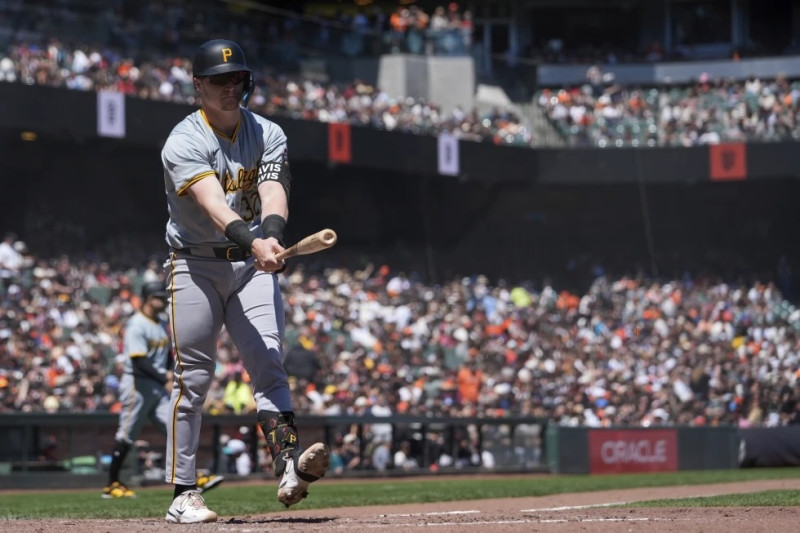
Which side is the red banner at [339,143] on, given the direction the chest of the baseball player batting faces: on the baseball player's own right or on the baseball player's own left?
on the baseball player's own left

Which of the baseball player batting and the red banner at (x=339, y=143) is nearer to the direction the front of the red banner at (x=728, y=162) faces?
the baseball player batting

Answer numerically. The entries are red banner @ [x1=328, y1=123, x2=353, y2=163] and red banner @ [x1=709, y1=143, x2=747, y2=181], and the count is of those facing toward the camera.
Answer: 2

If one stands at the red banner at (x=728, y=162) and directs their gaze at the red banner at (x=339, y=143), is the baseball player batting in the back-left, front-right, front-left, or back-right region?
front-left

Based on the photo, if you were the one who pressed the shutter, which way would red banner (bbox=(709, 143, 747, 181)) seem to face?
facing the viewer

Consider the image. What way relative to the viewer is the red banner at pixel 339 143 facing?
toward the camera

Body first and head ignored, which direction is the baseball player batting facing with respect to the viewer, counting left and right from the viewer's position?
facing the viewer and to the right of the viewer

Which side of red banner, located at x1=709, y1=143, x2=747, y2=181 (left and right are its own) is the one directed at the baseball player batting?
front

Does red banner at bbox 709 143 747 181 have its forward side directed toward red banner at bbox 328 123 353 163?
no

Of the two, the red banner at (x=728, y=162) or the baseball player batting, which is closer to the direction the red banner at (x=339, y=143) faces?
the baseball player batting

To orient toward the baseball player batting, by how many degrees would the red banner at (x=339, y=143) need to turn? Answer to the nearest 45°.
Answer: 0° — it already faces them

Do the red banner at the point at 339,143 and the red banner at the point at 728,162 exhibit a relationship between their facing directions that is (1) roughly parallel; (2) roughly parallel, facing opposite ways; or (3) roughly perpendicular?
roughly parallel

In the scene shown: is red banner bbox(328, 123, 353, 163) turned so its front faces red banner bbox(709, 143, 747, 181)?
no
